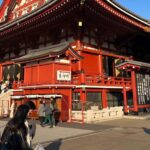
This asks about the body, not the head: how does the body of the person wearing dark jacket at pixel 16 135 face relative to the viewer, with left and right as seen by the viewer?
facing away from the viewer and to the right of the viewer

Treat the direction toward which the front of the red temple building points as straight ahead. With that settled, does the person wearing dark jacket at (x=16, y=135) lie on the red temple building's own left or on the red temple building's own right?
on the red temple building's own right

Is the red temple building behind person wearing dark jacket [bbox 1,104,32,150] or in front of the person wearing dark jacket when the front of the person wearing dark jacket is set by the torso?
in front

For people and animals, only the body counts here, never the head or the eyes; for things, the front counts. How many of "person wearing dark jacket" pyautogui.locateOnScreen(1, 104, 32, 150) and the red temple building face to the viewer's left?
0
